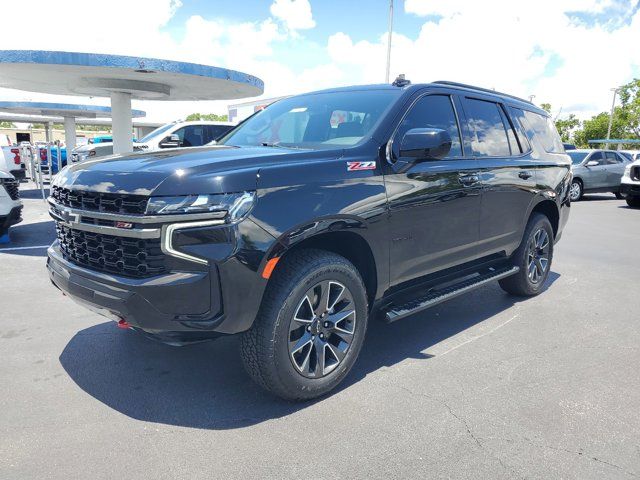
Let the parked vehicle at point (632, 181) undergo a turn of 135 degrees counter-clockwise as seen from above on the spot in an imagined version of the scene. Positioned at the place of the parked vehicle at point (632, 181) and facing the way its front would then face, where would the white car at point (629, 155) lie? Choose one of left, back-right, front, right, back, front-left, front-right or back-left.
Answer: left

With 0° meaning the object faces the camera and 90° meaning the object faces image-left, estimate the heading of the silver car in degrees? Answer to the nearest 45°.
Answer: approximately 45°

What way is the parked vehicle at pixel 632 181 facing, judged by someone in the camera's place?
facing the viewer and to the left of the viewer

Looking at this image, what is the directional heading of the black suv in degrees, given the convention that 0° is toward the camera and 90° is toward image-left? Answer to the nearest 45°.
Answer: approximately 45°

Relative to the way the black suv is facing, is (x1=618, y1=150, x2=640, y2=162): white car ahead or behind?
behind

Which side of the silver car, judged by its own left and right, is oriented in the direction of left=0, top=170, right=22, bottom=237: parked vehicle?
front

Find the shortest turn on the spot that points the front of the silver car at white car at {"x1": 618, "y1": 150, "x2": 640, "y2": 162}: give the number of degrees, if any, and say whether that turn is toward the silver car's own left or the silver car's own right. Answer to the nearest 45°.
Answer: approximately 135° to the silver car's own right

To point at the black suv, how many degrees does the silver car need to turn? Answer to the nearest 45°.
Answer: approximately 45° to its left

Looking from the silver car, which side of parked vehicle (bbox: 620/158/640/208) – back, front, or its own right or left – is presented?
right

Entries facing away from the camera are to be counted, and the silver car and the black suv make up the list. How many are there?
0

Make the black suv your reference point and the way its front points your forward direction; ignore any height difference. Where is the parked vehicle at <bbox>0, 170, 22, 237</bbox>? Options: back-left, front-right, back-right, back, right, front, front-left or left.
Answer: right
